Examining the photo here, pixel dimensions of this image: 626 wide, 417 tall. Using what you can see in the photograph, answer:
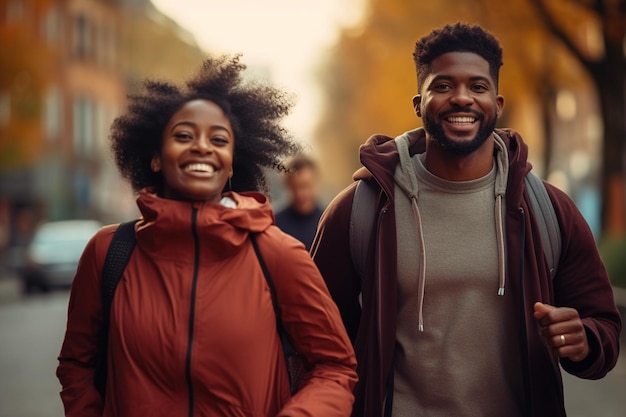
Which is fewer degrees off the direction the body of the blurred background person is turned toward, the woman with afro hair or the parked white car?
the woman with afro hair

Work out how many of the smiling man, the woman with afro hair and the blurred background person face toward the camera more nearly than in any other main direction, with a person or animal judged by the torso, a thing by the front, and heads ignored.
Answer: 3

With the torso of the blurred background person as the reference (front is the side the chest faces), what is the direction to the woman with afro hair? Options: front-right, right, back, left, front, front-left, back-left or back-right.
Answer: front

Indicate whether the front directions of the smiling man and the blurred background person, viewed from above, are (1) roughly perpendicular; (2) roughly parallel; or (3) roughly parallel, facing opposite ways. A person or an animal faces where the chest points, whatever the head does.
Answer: roughly parallel

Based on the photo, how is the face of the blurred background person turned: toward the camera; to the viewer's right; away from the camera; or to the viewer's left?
toward the camera

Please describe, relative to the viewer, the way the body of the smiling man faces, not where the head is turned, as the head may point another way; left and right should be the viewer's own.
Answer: facing the viewer

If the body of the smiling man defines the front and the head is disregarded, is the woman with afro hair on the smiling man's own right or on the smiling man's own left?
on the smiling man's own right

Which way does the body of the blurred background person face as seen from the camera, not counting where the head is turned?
toward the camera

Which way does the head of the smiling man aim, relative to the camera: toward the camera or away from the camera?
toward the camera

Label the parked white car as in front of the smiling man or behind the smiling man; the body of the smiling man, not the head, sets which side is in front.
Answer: behind

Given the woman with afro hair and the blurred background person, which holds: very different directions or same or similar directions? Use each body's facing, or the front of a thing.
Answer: same or similar directions
